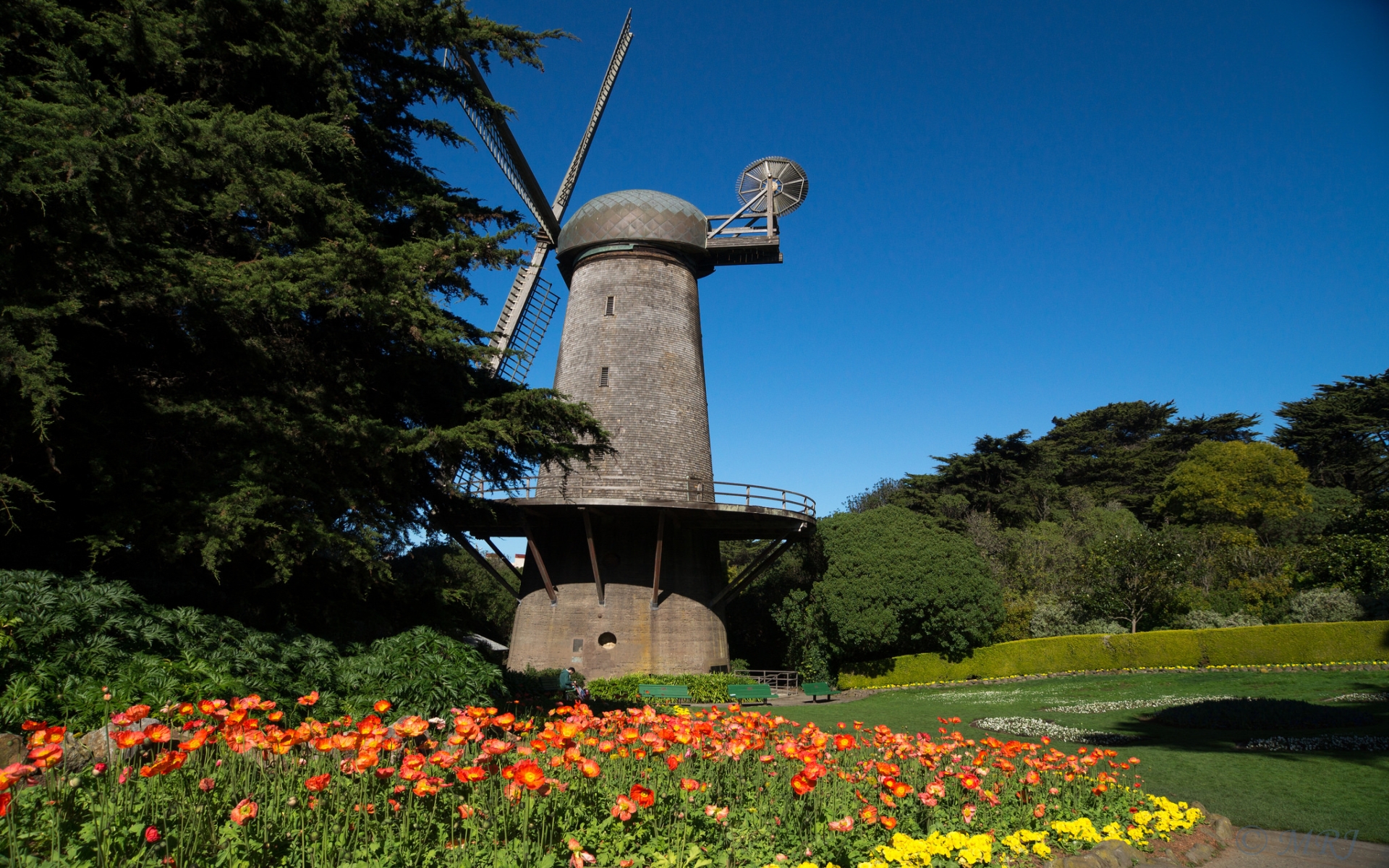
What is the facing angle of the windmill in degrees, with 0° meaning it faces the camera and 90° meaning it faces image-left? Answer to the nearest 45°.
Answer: approximately 135°

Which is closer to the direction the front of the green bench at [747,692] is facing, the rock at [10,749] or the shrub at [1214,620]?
the rock

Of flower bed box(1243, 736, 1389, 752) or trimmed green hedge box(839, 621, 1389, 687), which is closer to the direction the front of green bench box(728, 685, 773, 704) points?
the flower bed

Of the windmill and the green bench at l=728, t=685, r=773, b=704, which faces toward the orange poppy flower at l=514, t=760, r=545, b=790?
the green bench

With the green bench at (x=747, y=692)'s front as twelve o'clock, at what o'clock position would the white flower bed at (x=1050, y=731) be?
The white flower bed is roughly at 11 o'clock from the green bench.

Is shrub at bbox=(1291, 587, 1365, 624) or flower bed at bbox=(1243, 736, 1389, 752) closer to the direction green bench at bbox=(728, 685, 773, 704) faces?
the flower bed

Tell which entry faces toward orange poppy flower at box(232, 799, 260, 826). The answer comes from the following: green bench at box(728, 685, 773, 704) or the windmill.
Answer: the green bench

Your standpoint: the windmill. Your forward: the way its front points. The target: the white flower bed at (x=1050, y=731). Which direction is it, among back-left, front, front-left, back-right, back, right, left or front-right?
back

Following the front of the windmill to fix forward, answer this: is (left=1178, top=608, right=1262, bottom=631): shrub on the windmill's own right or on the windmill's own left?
on the windmill's own right

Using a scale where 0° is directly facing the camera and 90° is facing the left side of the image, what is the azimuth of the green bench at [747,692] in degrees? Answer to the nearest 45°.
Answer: approximately 0°
